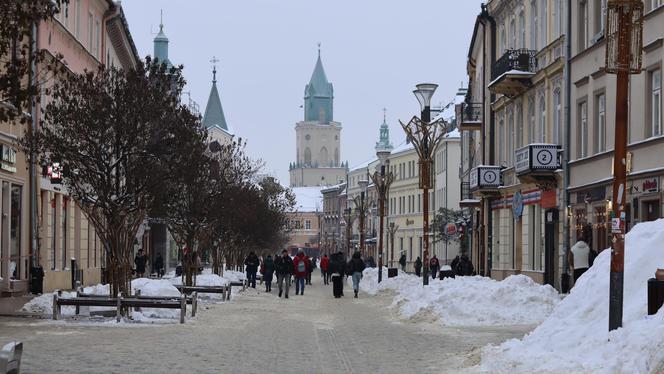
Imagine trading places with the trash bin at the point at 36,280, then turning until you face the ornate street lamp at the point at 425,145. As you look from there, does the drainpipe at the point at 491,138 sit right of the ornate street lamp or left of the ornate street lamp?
left

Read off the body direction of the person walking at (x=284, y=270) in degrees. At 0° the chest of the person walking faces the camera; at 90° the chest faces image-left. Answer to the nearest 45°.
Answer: approximately 0°
